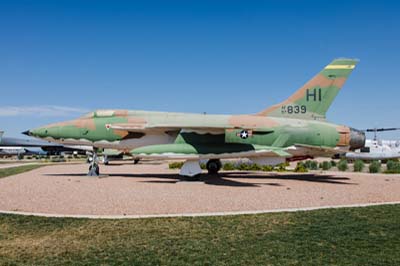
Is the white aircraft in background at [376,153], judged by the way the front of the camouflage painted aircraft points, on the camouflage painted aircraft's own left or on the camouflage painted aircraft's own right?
on the camouflage painted aircraft's own right

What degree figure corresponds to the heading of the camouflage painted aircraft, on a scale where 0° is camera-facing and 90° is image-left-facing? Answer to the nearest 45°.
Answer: approximately 90°
